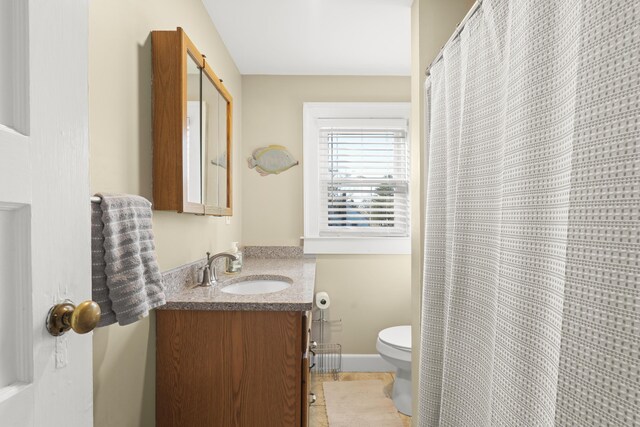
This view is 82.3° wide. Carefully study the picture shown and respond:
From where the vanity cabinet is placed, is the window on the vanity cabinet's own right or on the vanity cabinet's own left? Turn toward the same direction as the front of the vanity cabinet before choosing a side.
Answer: on the vanity cabinet's own left

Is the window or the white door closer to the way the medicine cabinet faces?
the window

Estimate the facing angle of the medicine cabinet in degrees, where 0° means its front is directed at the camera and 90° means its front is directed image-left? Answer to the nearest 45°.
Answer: approximately 270°

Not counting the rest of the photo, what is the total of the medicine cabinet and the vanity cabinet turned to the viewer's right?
2

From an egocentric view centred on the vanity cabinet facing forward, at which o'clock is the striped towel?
The striped towel is roughly at 4 o'clock from the vanity cabinet.

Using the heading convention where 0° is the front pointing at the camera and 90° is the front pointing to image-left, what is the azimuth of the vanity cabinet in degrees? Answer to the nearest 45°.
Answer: approximately 270°

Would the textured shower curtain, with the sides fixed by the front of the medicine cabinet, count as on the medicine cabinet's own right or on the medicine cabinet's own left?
on the medicine cabinet's own right

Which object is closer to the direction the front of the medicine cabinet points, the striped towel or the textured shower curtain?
the textured shower curtain
